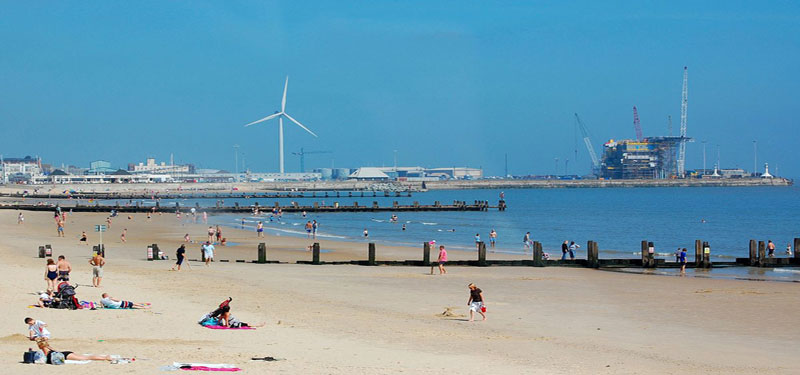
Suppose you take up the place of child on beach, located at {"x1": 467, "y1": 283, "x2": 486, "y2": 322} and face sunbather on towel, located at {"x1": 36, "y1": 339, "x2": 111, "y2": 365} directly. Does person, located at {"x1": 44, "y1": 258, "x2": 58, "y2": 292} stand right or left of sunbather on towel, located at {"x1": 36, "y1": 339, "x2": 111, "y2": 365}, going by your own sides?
right

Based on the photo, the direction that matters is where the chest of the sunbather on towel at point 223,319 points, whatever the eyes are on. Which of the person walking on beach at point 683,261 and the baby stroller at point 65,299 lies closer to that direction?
the person walking on beach

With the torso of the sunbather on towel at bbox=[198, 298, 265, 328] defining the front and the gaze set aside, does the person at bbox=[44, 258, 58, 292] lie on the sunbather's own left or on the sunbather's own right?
on the sunbather's own left
